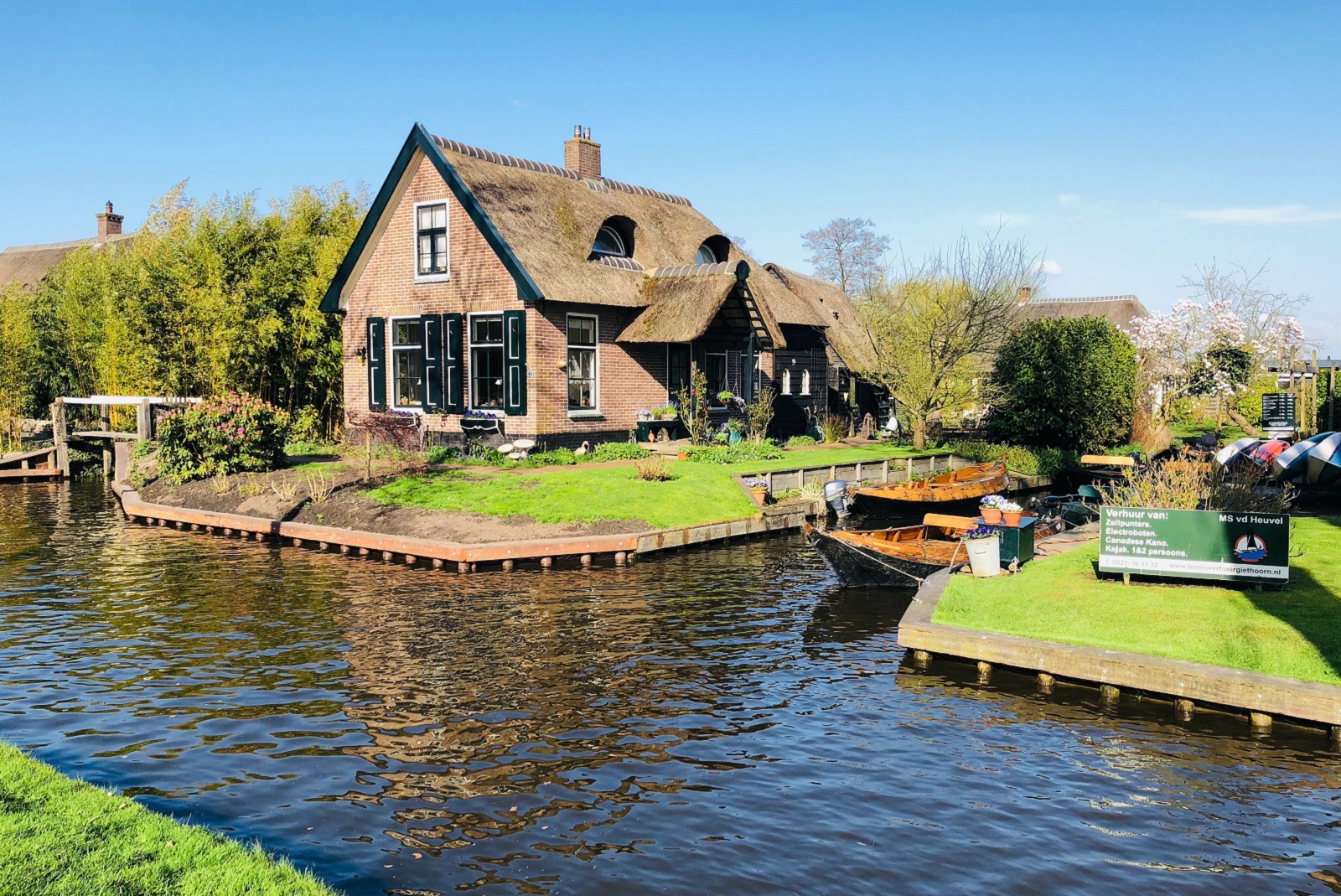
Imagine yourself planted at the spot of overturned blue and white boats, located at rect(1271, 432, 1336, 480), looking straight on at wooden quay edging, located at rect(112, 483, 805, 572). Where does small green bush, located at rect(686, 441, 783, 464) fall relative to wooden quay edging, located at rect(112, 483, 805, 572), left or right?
right

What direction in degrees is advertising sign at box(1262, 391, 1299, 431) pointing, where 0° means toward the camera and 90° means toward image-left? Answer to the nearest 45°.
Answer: approximately 0°

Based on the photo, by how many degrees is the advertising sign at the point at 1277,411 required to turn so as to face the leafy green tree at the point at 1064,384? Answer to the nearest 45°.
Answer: approximately 135° to its right

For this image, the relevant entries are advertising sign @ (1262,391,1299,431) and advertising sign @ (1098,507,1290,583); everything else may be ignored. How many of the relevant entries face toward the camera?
2

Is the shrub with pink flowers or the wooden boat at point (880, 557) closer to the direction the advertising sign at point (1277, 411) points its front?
the wooden boat

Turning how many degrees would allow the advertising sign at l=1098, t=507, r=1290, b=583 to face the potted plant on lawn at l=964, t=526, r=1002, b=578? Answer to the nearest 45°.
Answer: approximately 90° to its right

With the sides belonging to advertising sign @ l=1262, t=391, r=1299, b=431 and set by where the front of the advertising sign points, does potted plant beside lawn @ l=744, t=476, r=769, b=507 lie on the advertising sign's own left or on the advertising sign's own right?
on the advertising sign's own right

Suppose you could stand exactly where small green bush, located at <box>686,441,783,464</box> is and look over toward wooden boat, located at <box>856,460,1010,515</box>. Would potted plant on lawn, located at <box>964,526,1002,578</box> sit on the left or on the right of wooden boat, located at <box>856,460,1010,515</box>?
right

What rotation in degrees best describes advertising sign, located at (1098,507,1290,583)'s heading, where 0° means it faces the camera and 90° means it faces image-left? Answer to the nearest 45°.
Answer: approximately 0°

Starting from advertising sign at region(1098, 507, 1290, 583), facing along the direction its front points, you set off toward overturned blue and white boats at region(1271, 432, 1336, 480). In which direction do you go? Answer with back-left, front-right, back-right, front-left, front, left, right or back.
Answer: back

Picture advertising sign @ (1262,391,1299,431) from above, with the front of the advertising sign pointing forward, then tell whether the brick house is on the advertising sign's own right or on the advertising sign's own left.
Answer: on the advertising sign's own right

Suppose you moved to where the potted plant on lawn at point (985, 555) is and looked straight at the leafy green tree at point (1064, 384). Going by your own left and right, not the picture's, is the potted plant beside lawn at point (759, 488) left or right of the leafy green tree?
left

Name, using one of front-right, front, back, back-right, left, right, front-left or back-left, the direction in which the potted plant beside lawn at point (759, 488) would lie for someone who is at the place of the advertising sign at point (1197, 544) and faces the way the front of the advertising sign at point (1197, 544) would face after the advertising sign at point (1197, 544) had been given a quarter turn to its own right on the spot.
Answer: front-right
